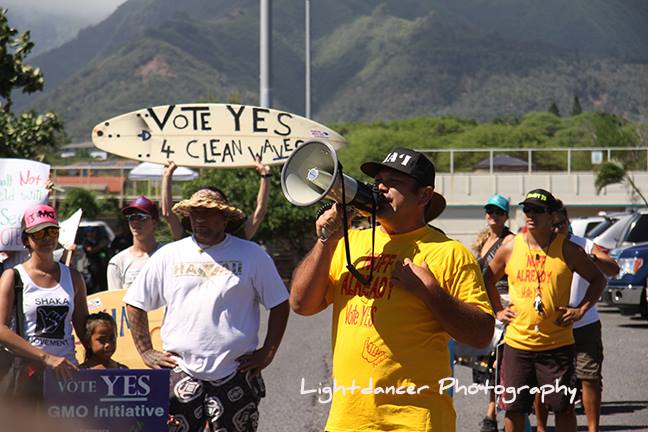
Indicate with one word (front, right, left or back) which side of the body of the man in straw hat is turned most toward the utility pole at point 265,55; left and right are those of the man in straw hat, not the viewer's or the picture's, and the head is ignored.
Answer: back

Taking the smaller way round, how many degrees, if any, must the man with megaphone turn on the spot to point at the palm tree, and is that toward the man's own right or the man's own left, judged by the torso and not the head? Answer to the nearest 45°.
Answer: approximately 135° to the man's own right

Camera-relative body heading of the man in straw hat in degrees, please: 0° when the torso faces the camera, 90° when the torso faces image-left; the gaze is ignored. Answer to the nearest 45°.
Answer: approximately 0°

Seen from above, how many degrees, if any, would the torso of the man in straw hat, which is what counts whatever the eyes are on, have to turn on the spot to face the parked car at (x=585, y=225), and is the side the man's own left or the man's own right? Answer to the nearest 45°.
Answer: approximately 135° to the man's own left

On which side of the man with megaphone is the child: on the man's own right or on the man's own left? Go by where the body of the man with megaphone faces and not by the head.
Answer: on the man's own right

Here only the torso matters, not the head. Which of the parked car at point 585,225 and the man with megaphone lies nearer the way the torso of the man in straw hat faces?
the man with megaphone

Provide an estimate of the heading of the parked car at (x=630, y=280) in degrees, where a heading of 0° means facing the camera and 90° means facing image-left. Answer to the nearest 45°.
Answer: approximately 45°

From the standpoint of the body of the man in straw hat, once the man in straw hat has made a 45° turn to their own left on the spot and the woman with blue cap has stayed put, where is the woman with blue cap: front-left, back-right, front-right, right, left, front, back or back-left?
left

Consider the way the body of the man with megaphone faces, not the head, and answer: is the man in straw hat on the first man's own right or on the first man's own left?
on the first man's own right

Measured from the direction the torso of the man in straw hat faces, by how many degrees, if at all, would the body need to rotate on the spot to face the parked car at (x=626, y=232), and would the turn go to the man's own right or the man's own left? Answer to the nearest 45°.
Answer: approximately 135° to the man's own left
